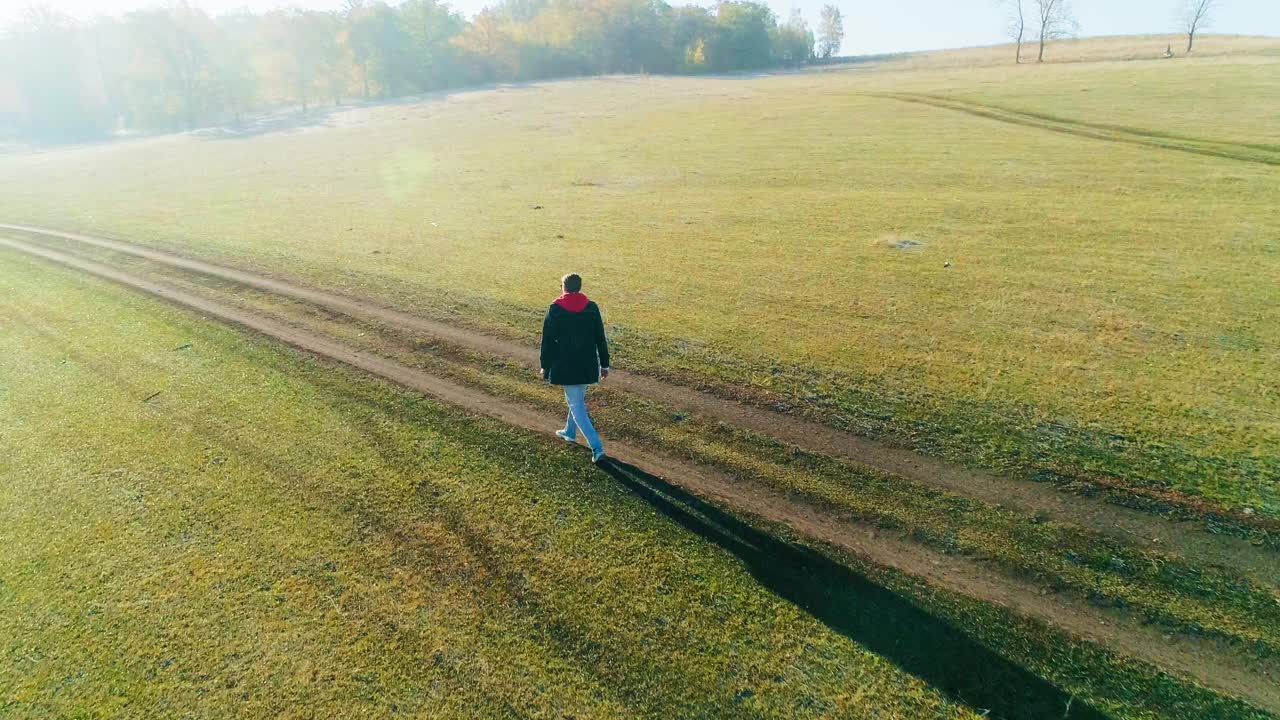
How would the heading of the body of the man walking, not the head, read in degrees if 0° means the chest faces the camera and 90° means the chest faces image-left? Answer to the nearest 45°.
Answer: approximately 135°
